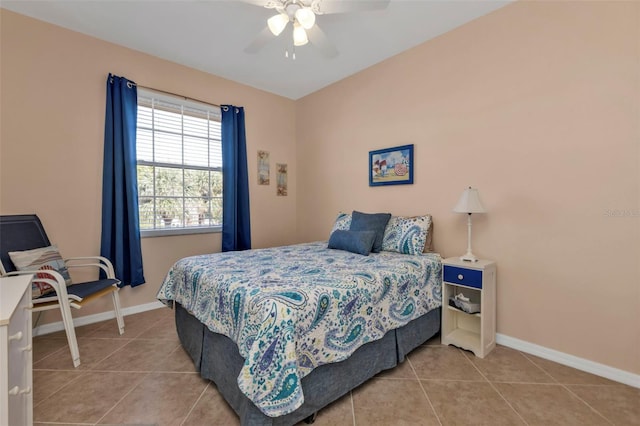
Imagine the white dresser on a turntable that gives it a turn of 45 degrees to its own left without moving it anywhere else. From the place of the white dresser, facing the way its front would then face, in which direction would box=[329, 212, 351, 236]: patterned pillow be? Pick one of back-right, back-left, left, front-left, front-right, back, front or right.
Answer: front-right

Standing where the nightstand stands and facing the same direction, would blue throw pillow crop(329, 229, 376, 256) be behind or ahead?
ahead

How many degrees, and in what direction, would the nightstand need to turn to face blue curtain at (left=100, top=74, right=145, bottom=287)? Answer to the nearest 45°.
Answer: approximately 45° to its right

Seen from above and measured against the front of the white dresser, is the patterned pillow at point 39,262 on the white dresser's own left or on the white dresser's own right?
on the white dresser's own left

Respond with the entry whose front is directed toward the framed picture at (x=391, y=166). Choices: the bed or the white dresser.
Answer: the white dresser

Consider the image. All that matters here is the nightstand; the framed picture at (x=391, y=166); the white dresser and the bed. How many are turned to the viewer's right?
1

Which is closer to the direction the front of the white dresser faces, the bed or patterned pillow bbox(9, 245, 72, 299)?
the bed

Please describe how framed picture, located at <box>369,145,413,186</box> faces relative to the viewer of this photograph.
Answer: facing the viewer and to the left of the viewer

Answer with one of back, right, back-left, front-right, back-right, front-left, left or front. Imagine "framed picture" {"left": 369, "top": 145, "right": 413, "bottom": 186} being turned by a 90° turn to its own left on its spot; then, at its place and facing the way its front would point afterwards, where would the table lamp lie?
front

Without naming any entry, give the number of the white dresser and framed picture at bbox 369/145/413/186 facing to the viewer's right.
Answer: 1

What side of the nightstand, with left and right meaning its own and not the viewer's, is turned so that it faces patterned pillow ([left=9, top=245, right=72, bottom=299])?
front

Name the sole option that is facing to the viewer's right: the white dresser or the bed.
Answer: the white dresser

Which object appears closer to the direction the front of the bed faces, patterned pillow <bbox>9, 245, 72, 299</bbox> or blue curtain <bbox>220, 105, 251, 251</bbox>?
the patterned pillow

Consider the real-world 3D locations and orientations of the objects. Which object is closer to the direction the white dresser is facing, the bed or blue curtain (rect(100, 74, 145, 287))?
the bed

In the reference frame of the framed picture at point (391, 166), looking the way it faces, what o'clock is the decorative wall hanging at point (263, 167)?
The decorative wall hanging is roughly at 2 o'clock from the framed picture.

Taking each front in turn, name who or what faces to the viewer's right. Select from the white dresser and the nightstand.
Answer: the white dresser

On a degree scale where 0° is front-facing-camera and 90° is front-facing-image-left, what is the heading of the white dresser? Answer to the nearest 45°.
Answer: approximately 270°
